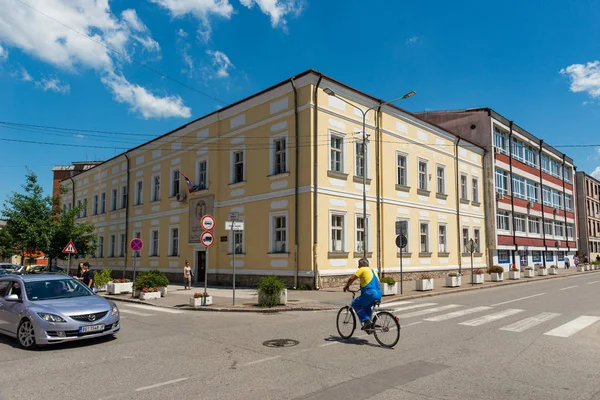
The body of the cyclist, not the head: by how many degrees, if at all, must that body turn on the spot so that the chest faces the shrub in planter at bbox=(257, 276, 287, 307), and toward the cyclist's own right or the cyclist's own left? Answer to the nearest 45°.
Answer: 0° — they already face it

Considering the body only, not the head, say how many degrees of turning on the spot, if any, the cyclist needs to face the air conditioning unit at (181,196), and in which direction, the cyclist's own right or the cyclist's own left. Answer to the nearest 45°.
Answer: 0° — they already face it

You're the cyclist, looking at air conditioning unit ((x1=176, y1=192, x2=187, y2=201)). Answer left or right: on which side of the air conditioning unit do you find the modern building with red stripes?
right

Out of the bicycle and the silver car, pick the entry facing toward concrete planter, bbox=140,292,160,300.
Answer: the bicycle

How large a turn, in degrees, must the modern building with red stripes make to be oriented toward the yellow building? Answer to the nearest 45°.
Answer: approximately 90° to its right
